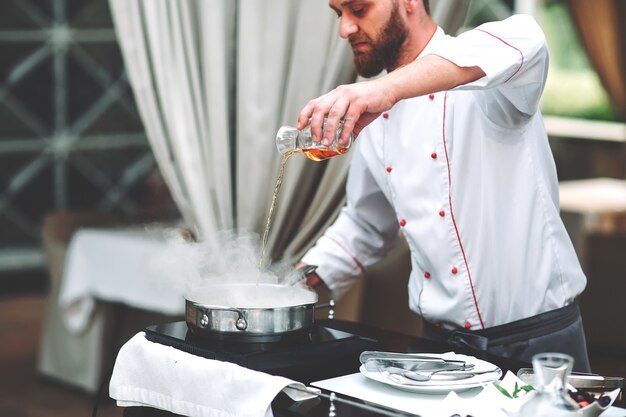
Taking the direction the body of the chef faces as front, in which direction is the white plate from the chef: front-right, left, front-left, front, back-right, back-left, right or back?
front-left

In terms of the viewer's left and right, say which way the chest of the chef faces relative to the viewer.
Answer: facing the viewer and to the left of the viewer

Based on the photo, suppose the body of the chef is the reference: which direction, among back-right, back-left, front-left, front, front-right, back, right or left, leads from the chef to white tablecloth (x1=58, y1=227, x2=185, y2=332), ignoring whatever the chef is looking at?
right

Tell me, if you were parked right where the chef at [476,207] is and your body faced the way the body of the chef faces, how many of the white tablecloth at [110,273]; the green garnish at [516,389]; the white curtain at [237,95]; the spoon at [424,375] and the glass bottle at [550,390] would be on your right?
2

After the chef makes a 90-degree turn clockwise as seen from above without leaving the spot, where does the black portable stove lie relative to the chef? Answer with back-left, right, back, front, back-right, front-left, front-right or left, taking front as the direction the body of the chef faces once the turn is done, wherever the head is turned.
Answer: left

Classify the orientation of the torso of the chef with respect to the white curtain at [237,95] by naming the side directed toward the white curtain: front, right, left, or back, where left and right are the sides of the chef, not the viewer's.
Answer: right

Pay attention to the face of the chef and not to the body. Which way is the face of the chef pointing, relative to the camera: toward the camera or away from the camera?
toward the camera

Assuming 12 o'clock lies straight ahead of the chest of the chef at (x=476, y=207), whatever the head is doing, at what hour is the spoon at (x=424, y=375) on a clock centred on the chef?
The spoon is roughly at 11 o'clock from the chef.

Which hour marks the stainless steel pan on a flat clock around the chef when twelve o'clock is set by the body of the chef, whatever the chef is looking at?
The stainless steel pan is roughly at 12 o'clock from the chef.

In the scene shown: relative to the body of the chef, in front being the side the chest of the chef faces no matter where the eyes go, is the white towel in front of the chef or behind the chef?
in front
